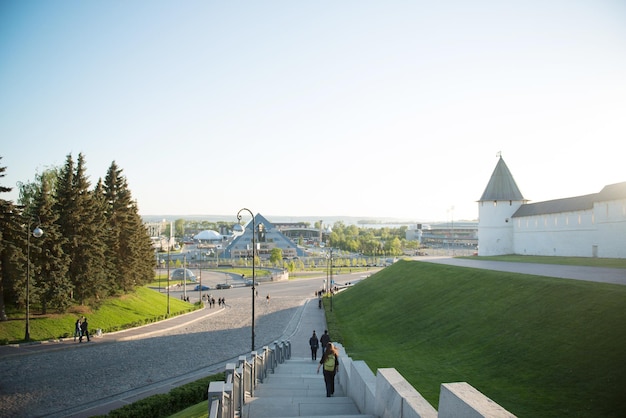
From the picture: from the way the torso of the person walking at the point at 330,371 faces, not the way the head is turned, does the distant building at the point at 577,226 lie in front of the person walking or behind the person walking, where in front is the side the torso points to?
in front

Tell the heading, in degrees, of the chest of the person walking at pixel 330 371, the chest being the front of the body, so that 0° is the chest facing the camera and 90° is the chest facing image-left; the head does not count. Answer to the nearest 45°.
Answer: approximately 180°
